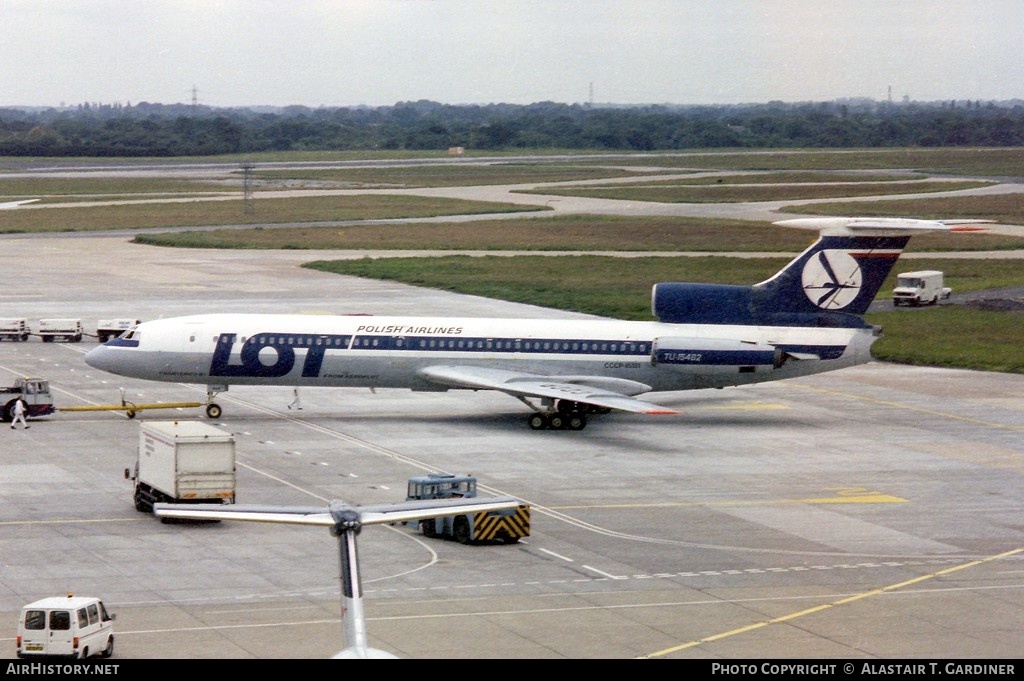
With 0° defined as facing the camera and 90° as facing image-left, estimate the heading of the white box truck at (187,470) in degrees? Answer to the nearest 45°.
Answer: approximately 135°

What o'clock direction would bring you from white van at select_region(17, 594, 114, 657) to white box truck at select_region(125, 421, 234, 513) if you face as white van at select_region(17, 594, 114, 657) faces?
The white box truck is roughly at 11 o'clock from the white van.

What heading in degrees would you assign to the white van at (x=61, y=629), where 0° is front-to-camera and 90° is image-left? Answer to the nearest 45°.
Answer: approximately 225°

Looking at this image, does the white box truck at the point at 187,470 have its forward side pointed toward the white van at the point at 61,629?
no
